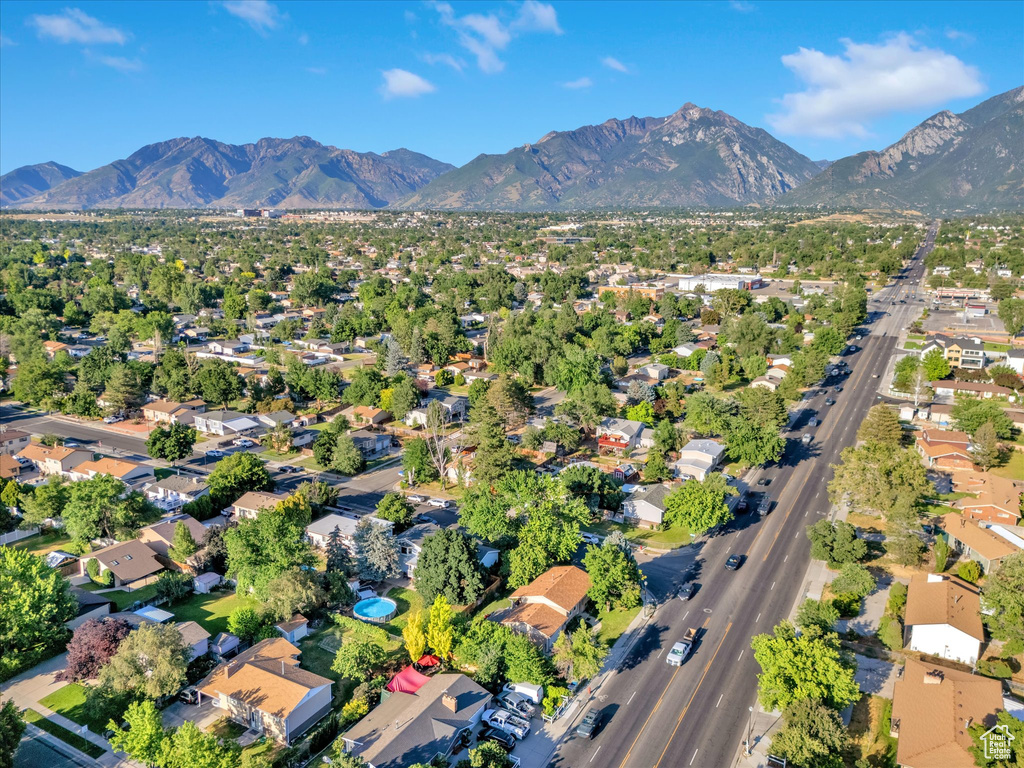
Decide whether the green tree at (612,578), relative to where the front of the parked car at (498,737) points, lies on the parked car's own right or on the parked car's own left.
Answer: on the parked car's own right

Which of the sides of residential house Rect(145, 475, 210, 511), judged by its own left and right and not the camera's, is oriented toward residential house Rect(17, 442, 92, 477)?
left

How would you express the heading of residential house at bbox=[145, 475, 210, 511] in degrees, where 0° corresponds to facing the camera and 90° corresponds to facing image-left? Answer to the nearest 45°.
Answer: approximately 225°

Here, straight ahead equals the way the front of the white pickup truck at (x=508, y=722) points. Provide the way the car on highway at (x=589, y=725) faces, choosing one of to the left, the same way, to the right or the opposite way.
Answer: to the left

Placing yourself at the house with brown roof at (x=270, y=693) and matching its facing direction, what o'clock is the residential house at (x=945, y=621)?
The residential house is roughly at 8 o'clock from the house with brown roof.

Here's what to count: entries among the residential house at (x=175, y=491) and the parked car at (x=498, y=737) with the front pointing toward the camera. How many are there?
0

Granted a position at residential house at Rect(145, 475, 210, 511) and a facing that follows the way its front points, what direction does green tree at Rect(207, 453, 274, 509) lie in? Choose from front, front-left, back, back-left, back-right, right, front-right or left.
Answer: right

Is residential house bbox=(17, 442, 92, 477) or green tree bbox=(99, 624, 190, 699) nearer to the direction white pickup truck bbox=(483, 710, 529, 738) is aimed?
the residential house

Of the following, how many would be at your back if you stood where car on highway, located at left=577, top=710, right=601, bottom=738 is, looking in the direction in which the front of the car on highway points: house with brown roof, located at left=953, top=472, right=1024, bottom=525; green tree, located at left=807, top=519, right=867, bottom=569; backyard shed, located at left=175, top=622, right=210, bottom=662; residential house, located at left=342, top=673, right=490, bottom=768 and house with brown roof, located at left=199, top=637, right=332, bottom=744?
2

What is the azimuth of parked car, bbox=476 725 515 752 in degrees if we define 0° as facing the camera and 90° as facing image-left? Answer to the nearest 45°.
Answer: approximately 135°

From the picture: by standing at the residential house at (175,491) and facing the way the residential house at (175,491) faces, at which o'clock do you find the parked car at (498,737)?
The parked car is roughly at 4 o'clock from the residential house.

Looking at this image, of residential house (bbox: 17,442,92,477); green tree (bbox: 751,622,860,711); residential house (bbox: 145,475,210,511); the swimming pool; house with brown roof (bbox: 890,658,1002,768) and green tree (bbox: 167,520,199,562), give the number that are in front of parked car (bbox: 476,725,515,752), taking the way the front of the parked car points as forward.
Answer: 4
